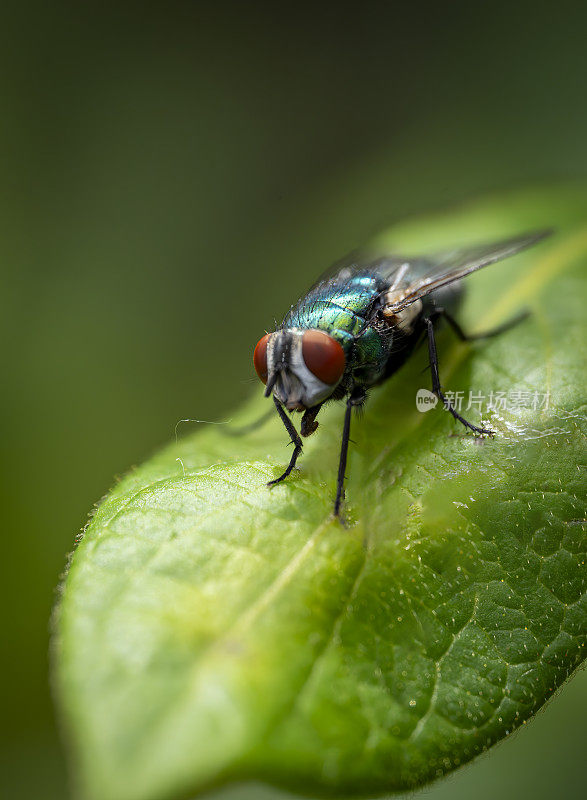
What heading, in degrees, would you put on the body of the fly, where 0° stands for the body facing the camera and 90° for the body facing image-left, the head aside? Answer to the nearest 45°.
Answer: approximately 45°
